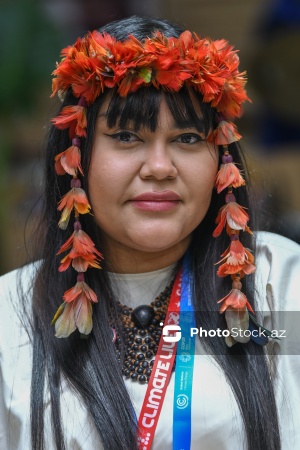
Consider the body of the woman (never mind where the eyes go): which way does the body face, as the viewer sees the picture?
toward the camera

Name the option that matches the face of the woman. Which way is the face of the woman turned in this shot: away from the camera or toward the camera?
toward the camera
